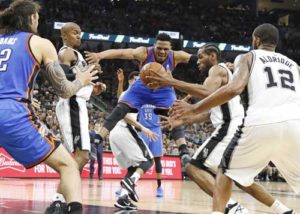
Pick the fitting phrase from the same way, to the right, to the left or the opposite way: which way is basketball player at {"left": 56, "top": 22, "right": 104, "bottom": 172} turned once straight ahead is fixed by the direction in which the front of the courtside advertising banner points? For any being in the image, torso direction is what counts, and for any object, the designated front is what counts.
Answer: to the left

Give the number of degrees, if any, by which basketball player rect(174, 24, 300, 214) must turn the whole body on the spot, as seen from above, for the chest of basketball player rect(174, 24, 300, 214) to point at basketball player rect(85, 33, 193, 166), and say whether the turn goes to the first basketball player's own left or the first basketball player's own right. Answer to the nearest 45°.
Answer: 0° — they already face them

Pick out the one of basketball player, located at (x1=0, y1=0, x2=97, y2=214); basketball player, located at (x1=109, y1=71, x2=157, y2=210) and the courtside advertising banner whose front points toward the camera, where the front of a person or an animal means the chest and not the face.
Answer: the courtside advertising banner

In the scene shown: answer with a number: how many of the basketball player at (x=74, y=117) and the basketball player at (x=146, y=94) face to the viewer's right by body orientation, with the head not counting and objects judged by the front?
1

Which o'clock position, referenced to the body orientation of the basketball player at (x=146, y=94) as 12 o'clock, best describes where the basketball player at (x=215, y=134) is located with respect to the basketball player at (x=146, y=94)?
the basketball player at (x=215, y=134) is roughly at 11 o'clock from the basketball player at (x=146, y=94).

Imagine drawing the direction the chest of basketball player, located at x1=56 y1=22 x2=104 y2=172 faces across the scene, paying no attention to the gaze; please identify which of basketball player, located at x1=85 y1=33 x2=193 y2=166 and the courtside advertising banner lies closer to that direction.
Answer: the basketball player

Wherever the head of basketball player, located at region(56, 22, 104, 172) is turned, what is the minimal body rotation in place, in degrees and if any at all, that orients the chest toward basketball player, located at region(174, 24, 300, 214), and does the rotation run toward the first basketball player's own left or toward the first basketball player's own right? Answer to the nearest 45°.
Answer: approximately 45° to the first basketball player's own right

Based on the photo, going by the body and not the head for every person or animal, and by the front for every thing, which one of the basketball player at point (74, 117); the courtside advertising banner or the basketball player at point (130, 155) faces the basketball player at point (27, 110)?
the courtside advertising banner

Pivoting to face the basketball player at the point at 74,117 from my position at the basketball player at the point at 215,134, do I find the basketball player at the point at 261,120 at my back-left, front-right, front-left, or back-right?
back-left

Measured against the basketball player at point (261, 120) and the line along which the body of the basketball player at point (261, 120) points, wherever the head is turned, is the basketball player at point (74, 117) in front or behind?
in front

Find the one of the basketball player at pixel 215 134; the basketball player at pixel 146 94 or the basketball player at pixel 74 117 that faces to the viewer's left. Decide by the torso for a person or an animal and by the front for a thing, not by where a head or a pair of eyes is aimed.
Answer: the basketball player at pixel 215 134

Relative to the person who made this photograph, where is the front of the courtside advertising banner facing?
facing the viewer

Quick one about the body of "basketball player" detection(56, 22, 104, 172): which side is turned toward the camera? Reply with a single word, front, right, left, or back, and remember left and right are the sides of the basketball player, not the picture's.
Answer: right

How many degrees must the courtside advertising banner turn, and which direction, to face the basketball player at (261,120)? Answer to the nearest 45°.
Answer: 0° — it already faces them

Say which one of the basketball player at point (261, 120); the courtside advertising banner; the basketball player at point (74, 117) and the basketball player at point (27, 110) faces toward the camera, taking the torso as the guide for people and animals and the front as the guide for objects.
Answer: the courtside advertising banner

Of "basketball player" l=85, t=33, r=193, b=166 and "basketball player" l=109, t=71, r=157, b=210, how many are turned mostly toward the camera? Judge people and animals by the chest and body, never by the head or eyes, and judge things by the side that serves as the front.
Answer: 1
